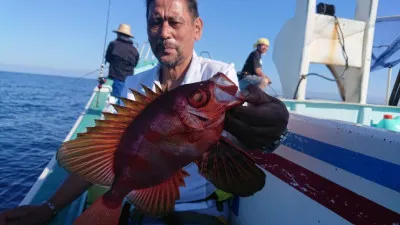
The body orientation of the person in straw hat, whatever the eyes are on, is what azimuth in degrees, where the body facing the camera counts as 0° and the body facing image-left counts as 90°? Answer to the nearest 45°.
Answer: approximately 180°

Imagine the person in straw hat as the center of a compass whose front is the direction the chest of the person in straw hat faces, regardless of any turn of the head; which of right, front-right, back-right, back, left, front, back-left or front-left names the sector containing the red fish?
back

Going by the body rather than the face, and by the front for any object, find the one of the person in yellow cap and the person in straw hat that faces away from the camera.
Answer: the person in straw hat

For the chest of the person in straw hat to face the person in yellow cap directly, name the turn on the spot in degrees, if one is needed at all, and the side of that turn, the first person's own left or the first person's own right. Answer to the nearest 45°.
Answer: approximately 135° to the first person's own right

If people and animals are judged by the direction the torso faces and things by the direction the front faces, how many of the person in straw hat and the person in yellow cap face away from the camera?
1
